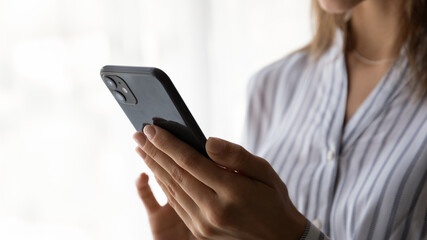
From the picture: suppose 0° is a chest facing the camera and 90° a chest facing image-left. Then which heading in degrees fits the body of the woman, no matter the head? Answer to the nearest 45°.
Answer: approximately 45°
